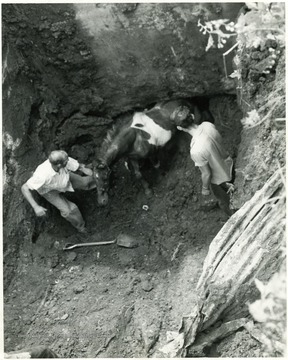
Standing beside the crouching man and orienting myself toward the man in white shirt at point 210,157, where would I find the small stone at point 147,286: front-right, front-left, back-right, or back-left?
front-right

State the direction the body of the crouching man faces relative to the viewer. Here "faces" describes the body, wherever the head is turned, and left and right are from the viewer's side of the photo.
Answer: facing the viewer and to the right of the viewer

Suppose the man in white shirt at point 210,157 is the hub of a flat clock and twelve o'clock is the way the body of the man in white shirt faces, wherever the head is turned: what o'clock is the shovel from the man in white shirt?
The shovel is roughly at 11 o'clock from the man in white shirt.

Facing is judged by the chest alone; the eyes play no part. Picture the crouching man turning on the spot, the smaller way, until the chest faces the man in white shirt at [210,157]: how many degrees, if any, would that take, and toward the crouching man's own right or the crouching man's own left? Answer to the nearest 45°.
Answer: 0° — they already face them

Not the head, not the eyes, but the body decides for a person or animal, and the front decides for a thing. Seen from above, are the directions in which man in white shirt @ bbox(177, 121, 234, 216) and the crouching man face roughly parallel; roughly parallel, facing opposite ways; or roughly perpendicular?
roughly parallel, facing opposite ways

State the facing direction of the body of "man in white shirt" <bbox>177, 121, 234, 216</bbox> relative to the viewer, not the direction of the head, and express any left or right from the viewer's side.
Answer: facing away from the viewer and to the left of the viewer

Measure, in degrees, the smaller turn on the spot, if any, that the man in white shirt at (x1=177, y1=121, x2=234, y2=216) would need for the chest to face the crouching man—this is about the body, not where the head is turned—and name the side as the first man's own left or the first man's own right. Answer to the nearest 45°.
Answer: approximately 45° to the first man's own left

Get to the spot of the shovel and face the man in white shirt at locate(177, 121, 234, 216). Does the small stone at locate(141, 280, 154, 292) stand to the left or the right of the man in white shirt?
right
